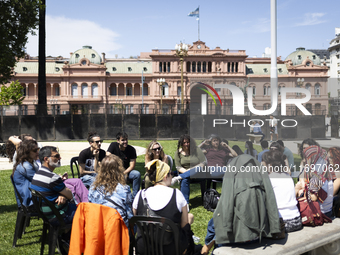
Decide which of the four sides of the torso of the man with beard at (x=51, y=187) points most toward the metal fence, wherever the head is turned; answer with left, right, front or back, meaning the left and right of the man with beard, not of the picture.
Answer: left

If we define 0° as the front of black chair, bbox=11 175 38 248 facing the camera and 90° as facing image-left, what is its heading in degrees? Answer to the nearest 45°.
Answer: approximately 270°

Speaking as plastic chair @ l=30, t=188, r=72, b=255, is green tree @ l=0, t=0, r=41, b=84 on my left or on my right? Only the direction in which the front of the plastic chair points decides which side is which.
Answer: on my left

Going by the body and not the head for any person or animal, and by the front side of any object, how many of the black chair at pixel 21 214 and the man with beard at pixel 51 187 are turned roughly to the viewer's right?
2

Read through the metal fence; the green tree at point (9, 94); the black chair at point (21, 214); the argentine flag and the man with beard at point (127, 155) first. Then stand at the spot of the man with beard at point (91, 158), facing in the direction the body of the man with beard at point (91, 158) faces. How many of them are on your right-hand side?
1

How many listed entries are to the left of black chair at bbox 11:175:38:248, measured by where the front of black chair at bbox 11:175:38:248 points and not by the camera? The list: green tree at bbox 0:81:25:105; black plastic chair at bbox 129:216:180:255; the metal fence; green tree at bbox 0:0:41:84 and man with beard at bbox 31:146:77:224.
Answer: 3

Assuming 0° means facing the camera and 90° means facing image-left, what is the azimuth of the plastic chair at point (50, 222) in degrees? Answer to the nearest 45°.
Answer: approximately 225°

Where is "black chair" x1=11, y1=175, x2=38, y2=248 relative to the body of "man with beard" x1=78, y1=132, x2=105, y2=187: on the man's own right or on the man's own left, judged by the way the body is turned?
on the man's own right

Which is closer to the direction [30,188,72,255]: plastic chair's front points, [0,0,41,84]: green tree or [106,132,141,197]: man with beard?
the man with beard

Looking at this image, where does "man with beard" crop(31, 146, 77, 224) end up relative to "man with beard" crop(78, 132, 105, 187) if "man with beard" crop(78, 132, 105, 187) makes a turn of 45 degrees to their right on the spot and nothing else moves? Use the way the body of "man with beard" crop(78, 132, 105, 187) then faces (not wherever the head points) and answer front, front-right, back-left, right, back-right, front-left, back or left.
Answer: front

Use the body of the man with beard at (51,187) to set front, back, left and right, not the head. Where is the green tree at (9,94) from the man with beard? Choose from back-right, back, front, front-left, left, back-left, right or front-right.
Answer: left

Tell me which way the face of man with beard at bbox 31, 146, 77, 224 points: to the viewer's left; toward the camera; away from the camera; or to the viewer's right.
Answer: to the viewer's right

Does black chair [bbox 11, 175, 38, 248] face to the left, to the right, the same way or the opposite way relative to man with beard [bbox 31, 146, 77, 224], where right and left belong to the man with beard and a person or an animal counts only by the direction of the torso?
the same way

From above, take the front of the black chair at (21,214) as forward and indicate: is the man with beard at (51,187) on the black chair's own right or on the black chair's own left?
on the black chair's own right

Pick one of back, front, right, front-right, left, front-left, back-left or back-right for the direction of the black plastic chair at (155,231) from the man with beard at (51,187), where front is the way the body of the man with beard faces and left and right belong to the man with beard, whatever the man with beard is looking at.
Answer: front-right

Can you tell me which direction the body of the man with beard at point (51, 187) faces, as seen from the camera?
to the viewer's right
